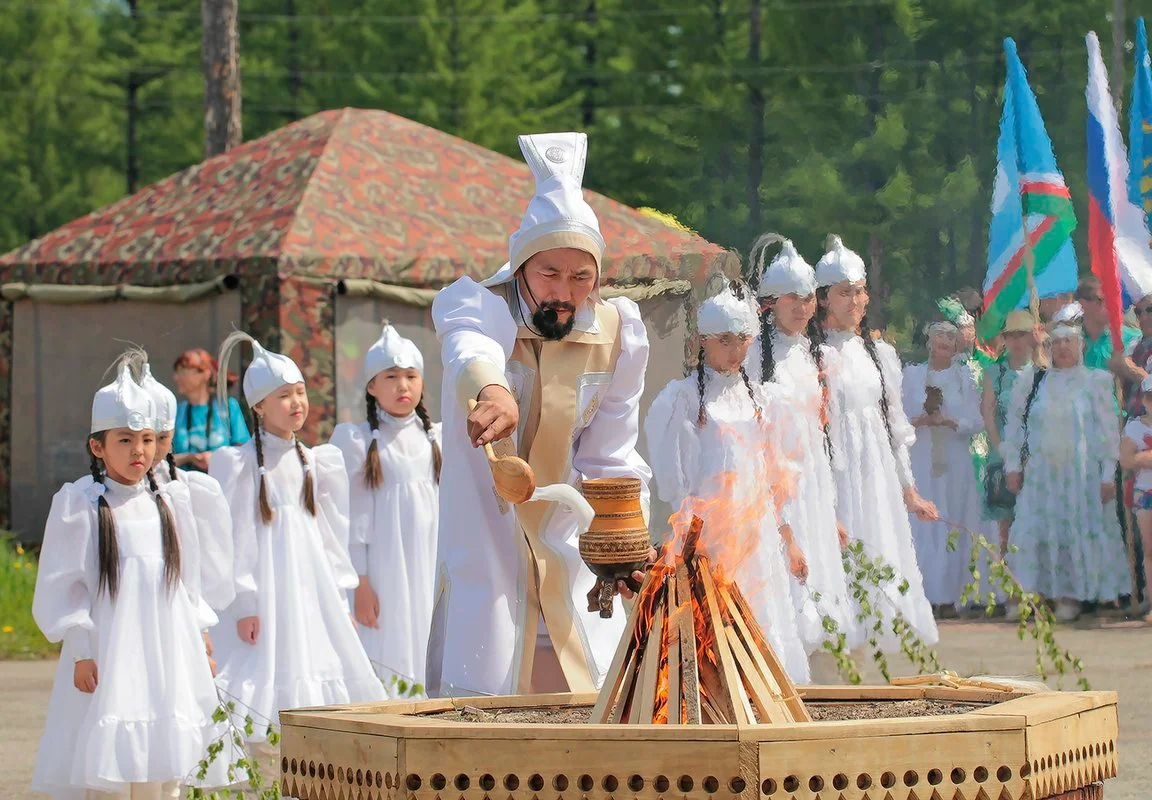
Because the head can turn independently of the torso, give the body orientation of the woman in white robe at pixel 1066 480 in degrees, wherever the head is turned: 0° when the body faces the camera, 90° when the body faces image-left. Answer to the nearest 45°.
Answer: approximately 0°

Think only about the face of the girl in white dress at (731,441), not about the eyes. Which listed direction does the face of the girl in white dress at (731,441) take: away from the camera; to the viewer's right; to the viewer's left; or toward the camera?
toward the camera

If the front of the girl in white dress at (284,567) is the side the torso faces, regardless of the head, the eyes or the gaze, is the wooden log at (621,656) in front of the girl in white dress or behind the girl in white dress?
in front

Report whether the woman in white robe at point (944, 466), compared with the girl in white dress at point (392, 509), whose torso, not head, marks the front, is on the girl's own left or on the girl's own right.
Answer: on the girl's own left

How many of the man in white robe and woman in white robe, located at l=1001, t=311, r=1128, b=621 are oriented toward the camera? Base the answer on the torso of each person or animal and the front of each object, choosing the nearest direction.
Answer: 2

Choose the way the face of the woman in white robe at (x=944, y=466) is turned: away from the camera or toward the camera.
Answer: toward the camera

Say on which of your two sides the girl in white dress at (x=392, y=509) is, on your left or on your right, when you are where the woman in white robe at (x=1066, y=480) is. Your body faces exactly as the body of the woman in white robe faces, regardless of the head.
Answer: on your right

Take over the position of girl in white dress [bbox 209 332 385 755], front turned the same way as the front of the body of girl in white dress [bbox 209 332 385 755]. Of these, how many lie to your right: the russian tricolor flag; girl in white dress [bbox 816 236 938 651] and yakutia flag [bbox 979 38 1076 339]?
0

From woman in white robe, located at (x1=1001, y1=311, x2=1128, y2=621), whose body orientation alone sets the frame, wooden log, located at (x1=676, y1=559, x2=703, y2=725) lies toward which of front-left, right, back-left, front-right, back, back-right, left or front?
front

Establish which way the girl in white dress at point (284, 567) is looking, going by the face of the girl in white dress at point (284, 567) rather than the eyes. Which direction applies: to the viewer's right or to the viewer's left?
to the viewer's right

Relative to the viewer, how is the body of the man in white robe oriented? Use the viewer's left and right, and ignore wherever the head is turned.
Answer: facing the viewer

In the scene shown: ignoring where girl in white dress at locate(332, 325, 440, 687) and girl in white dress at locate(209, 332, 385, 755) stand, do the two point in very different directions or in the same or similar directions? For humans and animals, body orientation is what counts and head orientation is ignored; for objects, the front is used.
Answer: same or similar directions
